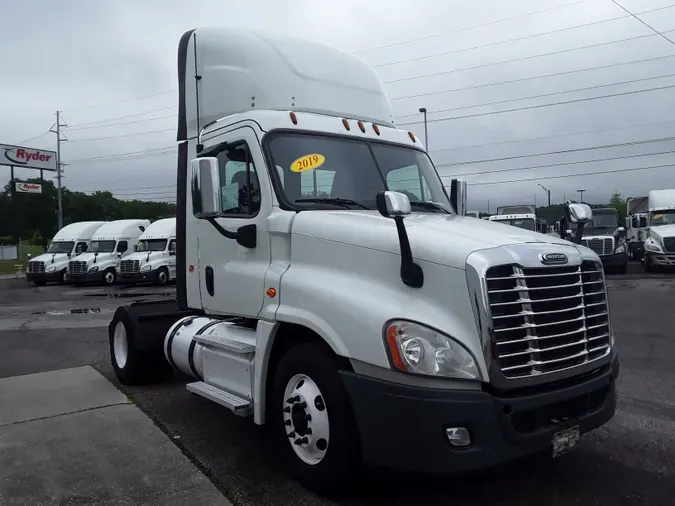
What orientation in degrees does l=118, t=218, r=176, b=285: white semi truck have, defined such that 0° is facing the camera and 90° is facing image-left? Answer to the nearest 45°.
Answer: approximately 45°

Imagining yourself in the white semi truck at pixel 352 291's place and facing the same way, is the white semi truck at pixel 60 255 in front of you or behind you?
behind

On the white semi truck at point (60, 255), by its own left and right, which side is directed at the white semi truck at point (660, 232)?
left

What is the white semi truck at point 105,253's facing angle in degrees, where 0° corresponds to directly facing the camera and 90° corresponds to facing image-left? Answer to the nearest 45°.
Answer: approximately 45°

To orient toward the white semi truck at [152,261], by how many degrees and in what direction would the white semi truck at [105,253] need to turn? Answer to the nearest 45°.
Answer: approximately 90° to its left

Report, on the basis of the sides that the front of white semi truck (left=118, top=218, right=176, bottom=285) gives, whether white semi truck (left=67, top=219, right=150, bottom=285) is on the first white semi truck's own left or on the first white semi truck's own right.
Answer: on the first white semi truck's own right

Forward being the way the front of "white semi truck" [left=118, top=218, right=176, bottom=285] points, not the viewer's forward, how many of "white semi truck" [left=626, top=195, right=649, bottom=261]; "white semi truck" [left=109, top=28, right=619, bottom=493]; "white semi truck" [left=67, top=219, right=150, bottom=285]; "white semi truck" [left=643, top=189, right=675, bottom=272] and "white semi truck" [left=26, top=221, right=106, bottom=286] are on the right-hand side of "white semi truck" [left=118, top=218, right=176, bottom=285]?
2

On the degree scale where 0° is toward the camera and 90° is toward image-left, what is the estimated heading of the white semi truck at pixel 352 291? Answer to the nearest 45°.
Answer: approximately 315°

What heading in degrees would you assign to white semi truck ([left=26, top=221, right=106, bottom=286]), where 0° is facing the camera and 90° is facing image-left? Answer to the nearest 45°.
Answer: approximately 45°

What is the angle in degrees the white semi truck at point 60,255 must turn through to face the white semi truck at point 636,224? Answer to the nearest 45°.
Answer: approximately 90° to its left

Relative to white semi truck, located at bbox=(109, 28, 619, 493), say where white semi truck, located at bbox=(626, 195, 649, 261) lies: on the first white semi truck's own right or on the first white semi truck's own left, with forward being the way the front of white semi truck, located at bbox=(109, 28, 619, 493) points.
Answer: on the first white semi truck's own left

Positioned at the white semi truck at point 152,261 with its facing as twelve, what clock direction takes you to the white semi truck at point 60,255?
The white semi truck at point 60,255 is roughly at 3 o'clock from the white semi truck at point 152,261.

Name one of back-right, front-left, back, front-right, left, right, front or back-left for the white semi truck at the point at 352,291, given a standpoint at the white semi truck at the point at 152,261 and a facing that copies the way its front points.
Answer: front-left

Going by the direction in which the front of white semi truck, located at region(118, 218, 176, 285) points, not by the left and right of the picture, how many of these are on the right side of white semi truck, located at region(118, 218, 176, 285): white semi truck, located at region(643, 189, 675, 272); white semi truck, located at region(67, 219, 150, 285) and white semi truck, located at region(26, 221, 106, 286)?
2

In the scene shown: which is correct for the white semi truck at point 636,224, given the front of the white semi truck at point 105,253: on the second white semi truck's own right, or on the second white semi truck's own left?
on the second white semi truck's own left
